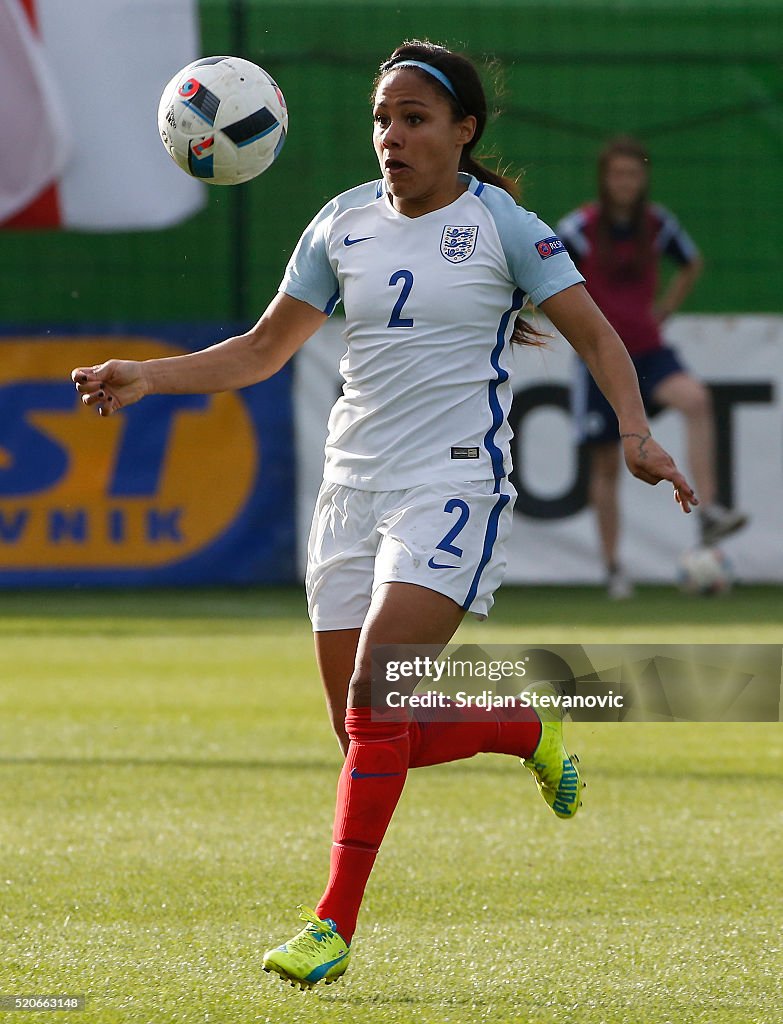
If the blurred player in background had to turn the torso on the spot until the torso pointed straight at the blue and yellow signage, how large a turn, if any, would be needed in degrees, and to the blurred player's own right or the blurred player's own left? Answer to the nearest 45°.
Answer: approximately 90° to the blurred player's own right

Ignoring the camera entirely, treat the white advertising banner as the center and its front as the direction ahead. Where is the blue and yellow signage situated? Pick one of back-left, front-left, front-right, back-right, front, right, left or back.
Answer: right

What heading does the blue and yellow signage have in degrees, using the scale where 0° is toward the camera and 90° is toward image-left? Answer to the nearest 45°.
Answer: approximately 0°

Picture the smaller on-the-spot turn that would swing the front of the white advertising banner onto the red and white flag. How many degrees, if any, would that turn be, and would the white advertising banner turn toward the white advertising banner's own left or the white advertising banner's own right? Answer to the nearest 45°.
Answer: approximately 90° to the white advertising banner's own right

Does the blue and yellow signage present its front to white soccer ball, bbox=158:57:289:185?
yes

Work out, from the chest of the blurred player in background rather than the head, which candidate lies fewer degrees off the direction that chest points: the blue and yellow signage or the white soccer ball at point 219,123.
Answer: the white soccer ball

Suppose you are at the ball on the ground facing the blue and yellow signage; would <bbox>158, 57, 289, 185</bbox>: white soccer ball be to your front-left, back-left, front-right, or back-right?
front-left

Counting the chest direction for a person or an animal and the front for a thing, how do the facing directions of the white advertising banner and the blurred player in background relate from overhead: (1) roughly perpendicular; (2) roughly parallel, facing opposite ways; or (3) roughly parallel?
roughly parallel

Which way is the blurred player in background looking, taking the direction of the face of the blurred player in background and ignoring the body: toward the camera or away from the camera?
toward the camera

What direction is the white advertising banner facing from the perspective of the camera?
toward the camera

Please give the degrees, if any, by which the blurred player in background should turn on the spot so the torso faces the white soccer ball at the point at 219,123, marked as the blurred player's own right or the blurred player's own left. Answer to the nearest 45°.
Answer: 0° — they already face it

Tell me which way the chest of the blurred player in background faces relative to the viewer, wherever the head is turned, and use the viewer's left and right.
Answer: facing the viewer

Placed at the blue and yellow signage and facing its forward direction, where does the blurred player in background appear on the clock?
The blurred player in background is roughly at 9 o'clock from the blue and yellow signage.
